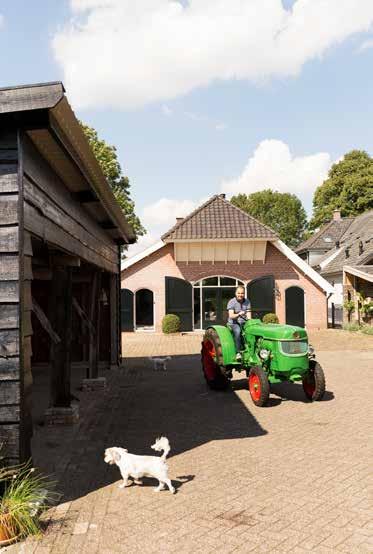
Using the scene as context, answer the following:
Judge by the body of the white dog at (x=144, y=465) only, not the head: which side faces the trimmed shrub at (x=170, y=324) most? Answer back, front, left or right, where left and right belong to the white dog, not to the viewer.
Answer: right

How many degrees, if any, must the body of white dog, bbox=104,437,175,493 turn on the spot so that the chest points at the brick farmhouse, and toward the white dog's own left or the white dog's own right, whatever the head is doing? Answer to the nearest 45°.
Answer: approximately 90° to the white dog's own right

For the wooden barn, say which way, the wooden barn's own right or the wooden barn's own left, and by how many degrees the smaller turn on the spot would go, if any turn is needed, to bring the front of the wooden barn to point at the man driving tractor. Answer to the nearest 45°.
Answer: approximately 45° to the wooden barn's own left

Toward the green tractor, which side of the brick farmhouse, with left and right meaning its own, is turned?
front

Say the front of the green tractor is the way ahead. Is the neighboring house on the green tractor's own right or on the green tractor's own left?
on the green tractor's own left

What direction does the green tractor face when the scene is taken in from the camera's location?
facing the viewer and to the right of the viewer

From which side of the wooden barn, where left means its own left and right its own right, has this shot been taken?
right

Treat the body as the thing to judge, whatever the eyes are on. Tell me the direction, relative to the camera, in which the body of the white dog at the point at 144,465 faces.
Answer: to the viewer's left

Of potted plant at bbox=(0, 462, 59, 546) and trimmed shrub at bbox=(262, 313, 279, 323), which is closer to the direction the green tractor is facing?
the potted plant

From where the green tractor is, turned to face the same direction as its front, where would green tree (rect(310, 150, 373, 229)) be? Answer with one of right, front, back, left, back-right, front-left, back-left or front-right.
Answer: back-left

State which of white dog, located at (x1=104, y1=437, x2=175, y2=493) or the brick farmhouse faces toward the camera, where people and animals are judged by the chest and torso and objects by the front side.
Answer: the brick farmhouse

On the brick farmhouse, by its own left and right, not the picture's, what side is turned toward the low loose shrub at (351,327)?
left

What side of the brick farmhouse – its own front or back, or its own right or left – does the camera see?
front

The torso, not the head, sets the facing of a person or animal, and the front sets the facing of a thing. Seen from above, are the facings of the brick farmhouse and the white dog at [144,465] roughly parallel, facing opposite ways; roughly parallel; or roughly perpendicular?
roughly perpendicular
